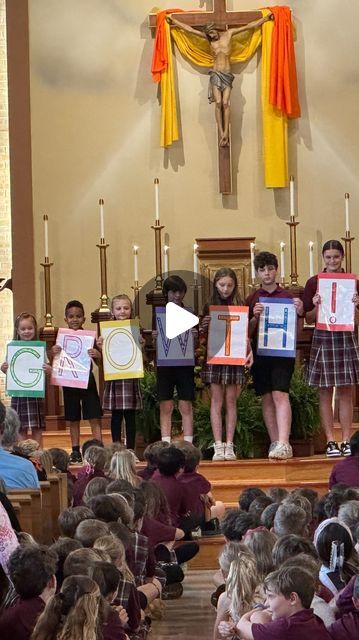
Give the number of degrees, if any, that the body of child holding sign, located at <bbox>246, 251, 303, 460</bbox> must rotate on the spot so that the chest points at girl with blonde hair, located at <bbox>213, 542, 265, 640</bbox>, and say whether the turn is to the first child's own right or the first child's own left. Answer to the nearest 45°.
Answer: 0° — they already face them

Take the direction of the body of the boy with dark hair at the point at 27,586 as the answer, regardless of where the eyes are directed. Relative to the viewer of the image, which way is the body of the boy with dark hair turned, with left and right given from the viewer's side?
facing away from the viewer and to the right of the viewer

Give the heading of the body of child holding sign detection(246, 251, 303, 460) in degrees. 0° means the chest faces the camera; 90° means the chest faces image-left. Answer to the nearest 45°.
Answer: approximately 0°

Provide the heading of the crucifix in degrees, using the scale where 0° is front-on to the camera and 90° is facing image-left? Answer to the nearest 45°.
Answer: approximately 0°

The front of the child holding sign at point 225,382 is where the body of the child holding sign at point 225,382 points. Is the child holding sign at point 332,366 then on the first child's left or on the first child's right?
on the first child's left

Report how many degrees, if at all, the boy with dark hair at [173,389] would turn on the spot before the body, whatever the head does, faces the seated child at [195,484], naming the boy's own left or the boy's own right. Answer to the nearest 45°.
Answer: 0° — they already face them

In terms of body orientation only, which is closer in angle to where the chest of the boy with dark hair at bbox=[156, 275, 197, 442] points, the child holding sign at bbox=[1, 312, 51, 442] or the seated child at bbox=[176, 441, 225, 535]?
the seated child

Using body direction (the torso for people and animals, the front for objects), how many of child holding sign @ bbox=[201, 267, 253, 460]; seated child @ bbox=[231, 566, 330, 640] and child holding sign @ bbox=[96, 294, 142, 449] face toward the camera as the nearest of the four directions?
2

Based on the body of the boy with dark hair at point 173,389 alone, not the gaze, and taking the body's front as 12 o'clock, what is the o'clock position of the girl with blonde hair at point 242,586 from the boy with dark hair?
The girl with blonde hair is roughly at 12 o'clock from the boy with dark hair.
